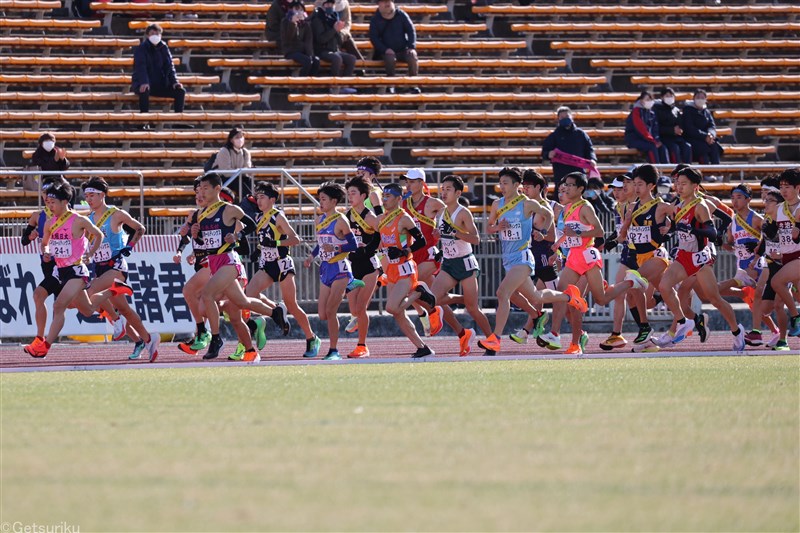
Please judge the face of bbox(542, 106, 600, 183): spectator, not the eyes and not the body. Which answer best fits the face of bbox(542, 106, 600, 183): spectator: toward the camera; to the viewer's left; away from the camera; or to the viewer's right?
toward the camera

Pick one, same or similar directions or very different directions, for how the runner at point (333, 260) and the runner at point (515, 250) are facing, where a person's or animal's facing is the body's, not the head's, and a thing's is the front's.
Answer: same or similar directions

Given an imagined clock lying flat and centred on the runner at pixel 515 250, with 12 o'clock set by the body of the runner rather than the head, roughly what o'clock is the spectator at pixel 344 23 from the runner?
The spectator is roughly at 4 o'clock from the runner.

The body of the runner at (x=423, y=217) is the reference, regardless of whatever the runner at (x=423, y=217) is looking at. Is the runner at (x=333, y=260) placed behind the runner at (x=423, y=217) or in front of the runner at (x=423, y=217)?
in front

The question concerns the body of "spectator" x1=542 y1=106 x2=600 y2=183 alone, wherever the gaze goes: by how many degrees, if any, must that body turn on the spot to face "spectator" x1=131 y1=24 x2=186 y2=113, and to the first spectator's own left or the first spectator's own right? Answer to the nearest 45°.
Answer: approximately 90° to the first spectator's own right

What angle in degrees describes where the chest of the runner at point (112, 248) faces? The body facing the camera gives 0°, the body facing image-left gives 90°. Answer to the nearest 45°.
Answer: approximately 45°

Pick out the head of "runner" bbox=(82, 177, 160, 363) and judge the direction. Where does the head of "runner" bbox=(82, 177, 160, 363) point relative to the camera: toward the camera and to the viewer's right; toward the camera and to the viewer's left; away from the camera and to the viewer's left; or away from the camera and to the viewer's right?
toward the camera and to the viewer's left

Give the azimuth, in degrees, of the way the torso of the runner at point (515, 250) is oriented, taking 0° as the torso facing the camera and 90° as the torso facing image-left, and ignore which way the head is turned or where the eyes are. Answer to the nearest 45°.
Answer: approximately 45°

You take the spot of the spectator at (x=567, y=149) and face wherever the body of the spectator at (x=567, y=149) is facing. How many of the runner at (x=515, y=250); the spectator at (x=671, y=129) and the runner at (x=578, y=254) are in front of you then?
2

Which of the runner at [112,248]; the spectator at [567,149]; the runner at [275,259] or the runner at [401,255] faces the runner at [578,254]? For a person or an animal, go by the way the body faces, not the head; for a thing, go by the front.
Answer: the spectator

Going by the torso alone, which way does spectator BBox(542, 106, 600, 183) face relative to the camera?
toward the camera

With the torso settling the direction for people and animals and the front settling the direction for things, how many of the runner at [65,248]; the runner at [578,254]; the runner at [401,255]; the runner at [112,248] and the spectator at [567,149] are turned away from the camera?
0

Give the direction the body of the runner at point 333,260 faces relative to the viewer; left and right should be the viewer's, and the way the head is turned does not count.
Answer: facing the viewer and to the left of the viewer

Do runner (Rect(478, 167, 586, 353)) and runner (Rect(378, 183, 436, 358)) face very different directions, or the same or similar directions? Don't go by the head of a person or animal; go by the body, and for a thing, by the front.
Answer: same or similar directions

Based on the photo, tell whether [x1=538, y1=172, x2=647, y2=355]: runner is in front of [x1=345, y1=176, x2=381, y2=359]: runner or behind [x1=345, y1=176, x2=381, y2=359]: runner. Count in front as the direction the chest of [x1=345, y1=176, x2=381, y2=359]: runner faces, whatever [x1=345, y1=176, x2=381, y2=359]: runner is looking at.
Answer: behind

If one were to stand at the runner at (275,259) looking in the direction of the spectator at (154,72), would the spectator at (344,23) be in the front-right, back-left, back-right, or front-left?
front-right

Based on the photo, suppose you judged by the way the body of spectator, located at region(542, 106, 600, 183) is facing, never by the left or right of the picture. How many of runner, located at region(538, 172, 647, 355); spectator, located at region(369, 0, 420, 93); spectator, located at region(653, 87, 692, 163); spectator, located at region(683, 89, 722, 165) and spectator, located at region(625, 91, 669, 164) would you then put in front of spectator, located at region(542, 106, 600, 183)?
1
